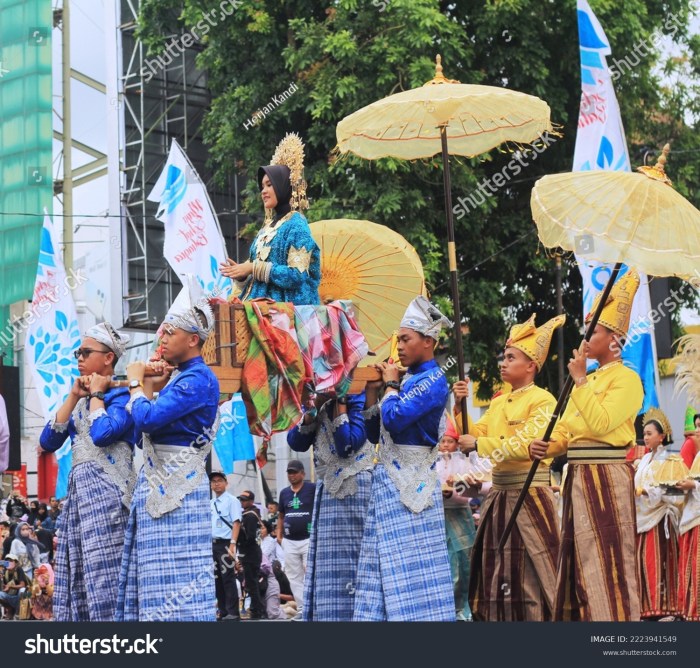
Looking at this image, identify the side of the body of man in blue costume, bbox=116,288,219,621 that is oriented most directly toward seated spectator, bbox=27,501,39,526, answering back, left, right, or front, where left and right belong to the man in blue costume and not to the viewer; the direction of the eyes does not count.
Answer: right

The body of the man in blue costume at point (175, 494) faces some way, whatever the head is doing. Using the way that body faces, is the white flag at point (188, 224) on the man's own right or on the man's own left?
on the man's own right

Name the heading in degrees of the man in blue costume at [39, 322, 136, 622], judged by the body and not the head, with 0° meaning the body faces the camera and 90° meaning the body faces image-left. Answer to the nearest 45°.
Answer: approximately 45°

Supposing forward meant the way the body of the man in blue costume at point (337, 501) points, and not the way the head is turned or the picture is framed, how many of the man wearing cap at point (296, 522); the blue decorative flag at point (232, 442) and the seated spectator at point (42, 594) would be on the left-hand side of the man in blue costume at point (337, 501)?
0

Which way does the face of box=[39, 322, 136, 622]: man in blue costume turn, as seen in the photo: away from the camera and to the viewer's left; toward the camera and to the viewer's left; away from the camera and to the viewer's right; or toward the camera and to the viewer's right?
toward the camera and to the viewer's left

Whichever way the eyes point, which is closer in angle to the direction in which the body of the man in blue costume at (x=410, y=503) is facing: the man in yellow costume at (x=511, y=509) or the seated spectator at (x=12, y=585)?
the seated spectator

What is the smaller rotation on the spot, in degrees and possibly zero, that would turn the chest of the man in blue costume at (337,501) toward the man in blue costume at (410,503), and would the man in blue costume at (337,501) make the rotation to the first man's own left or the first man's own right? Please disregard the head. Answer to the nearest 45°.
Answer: approximately 90° to the first man's own left

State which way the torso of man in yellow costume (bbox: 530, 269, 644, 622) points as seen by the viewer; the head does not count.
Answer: to the viewer's left

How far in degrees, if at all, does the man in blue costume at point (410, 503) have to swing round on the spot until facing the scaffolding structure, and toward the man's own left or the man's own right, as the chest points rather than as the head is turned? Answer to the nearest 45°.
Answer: approximately 90° to the man's own right

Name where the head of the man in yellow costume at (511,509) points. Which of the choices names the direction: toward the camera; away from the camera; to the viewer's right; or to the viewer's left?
to the viewer's left

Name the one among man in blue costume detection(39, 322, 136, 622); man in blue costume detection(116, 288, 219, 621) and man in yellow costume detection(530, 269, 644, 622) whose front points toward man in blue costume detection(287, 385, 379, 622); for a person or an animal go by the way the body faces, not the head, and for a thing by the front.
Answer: the man in yellow costume

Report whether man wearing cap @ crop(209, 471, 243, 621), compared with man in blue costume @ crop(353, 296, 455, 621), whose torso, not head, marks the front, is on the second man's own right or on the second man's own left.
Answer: on the second man's own right
